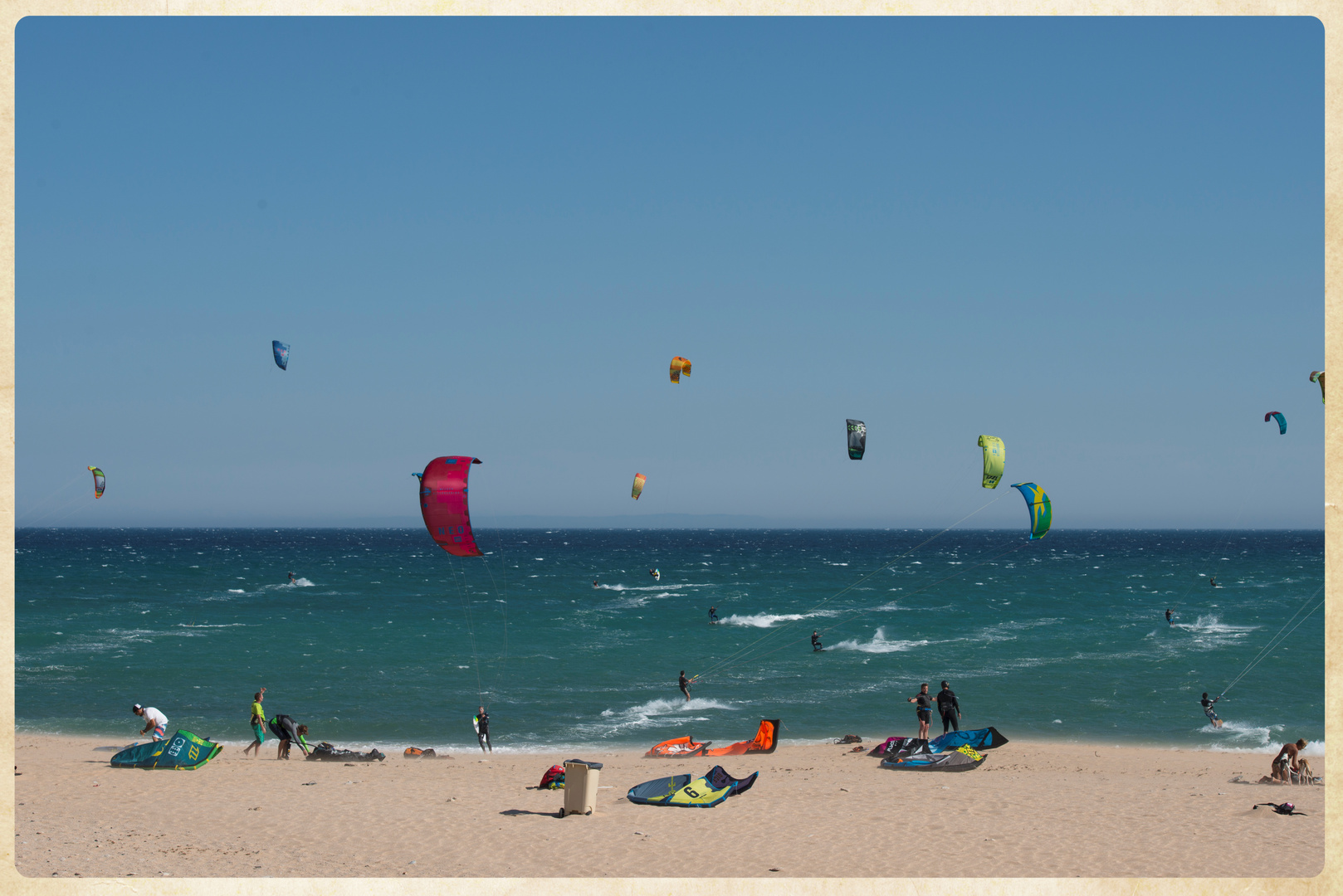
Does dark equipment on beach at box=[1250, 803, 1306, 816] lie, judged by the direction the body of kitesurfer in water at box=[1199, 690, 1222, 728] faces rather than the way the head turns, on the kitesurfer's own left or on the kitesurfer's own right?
on the kitesurfer's own right

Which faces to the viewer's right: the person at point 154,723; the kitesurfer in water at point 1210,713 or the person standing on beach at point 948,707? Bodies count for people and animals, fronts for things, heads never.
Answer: the kitesurfer in water

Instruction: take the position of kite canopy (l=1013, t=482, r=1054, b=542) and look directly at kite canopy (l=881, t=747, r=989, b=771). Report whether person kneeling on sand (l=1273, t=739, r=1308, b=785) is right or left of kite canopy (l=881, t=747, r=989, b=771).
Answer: left

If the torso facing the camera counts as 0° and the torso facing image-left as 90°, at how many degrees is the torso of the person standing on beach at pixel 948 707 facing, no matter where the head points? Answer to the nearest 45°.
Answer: approximately 180°

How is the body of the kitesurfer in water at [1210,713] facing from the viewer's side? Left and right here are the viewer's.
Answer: facing to the right of the viewer

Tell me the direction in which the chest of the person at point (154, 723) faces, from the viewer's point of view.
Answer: to the viewer's left

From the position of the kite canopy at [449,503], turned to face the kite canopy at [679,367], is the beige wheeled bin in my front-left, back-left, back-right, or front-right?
back-right

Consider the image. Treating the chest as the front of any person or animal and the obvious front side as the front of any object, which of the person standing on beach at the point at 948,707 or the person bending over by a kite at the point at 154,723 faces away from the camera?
the person standing on beach
